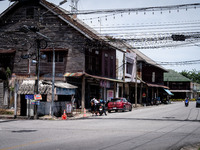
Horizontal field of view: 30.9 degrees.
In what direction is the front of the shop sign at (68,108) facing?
toward the camera

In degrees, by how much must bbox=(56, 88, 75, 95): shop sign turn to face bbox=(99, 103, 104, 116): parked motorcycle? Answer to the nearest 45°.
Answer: approximately 90° to its left

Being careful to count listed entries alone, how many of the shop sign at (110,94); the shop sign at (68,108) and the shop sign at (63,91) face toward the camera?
3

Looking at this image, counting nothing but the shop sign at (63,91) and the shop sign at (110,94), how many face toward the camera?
2

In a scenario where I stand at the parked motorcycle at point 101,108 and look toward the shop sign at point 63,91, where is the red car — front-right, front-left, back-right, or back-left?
back-right

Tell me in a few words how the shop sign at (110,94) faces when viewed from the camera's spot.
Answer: facing the viewer
